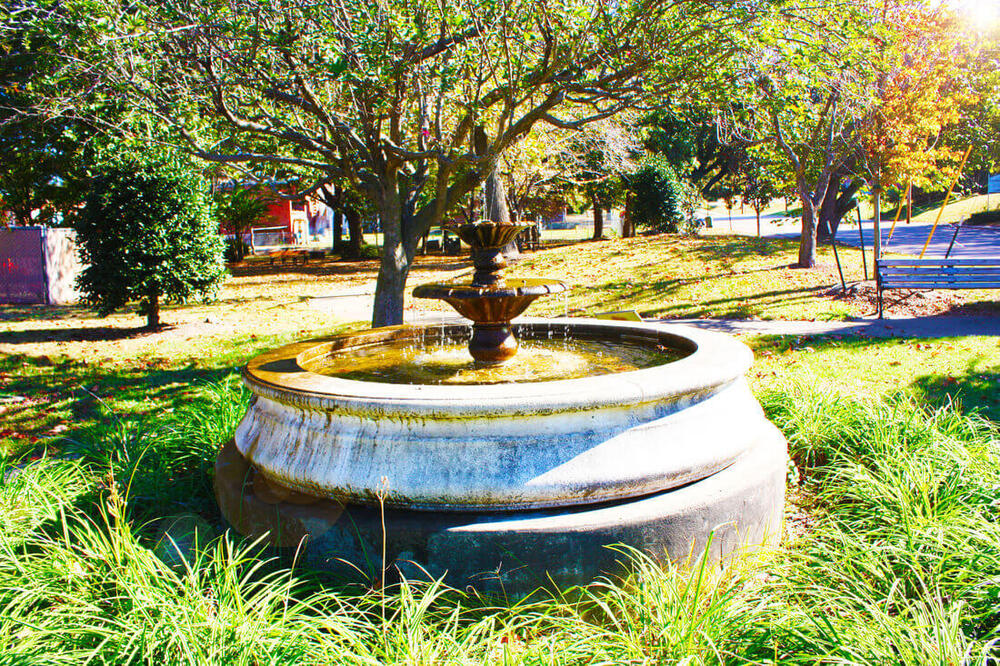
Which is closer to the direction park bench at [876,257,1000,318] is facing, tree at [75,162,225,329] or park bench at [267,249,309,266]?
the tree

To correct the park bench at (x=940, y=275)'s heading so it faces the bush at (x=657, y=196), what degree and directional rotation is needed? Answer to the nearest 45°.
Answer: approximately 135° to its right

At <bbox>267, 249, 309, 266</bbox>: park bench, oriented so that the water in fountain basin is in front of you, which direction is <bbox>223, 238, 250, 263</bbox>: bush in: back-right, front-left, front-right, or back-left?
back-right

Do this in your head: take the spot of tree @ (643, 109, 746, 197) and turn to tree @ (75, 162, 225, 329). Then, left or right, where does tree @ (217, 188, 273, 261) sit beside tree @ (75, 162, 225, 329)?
right

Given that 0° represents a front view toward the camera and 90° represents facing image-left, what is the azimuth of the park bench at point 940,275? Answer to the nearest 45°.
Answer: approximately 0°
